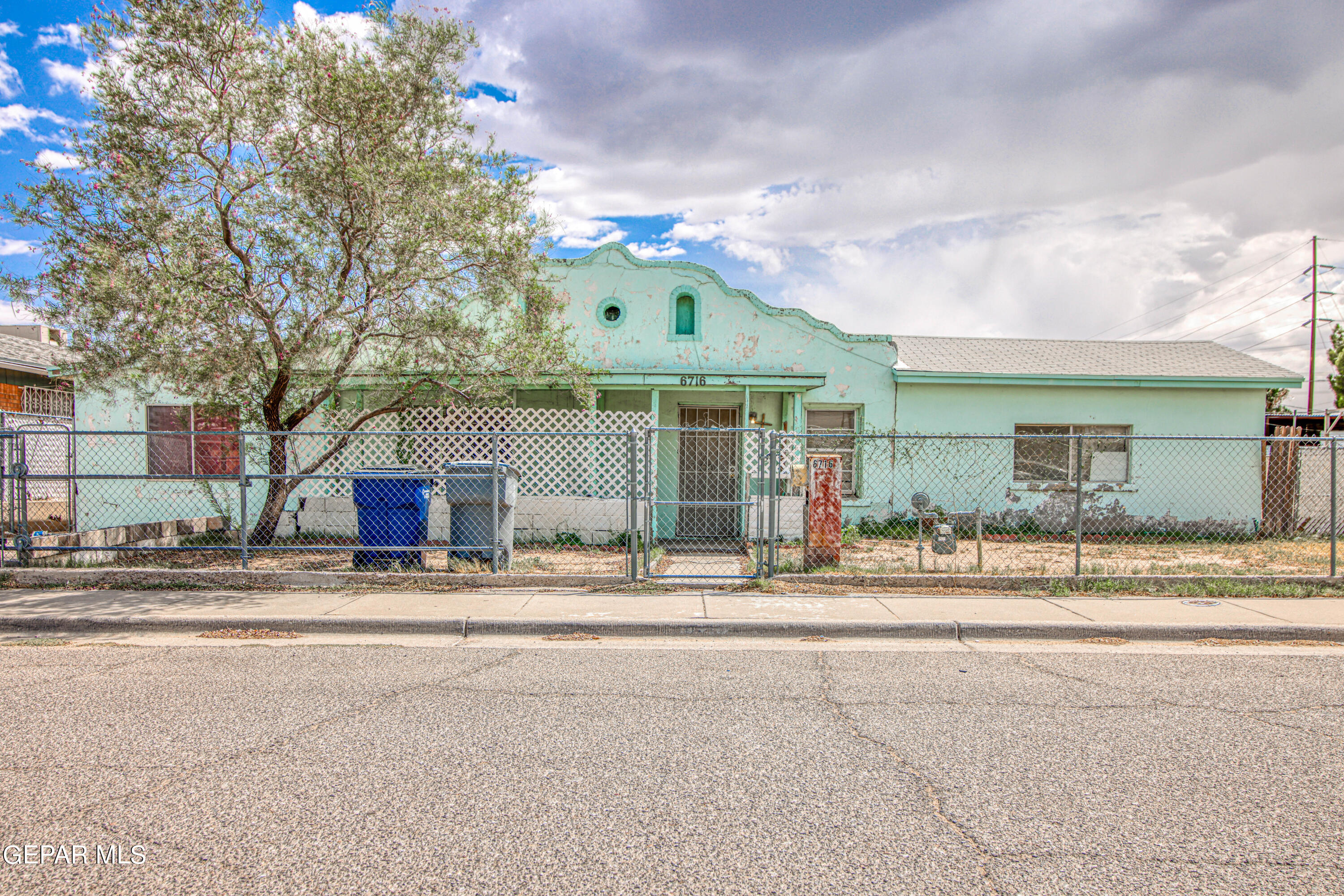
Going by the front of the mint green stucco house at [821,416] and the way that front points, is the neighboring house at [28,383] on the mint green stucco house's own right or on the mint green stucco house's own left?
on the mint green stucco house's own right

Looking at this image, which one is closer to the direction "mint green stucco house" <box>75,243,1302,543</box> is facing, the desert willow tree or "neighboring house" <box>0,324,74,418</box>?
the desert willow tree

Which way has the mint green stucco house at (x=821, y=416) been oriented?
toward the camera

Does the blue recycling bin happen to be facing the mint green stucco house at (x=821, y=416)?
no

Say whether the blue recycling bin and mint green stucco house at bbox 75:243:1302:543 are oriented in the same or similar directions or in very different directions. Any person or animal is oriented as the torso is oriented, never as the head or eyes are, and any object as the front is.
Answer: same or similar directions

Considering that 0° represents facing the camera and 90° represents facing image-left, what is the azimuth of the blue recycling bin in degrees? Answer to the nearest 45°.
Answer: approximately 0°

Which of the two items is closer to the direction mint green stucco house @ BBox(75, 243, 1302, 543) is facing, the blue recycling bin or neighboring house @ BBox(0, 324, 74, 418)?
the blue recycling bin

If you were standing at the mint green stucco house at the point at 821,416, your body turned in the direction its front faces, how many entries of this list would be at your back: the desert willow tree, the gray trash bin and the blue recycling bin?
0

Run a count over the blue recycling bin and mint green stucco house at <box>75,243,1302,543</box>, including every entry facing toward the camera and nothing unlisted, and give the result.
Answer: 2

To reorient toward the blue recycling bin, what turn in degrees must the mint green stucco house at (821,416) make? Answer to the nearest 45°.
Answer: approximately 45° to its right
